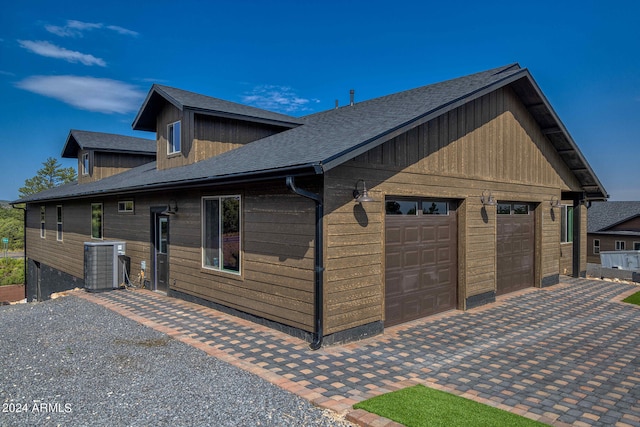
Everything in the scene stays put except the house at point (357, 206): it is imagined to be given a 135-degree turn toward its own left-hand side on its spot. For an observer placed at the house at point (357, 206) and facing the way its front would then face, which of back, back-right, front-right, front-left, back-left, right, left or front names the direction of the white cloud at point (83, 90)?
front-left

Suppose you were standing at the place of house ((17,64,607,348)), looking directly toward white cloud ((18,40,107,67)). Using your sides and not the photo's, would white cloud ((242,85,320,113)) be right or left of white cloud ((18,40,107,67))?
right

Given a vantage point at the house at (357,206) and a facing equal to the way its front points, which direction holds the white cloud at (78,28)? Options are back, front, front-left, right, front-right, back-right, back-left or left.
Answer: back

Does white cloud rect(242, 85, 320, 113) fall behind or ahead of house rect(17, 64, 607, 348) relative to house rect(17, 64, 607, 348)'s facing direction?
behind

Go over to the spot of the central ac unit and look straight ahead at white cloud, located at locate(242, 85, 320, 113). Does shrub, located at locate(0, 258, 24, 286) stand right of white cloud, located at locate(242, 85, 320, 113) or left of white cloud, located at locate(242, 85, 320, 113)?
left

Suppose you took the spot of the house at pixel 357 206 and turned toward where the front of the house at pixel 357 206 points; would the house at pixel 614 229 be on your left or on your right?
on your left

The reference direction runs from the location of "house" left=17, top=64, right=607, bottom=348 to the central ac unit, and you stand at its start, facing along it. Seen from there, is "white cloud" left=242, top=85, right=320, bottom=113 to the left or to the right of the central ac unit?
right

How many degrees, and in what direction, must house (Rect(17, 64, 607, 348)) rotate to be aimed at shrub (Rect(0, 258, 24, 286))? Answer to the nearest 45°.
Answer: approximately 180°

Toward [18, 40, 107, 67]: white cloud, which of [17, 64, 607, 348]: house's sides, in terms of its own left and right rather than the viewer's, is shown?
back
